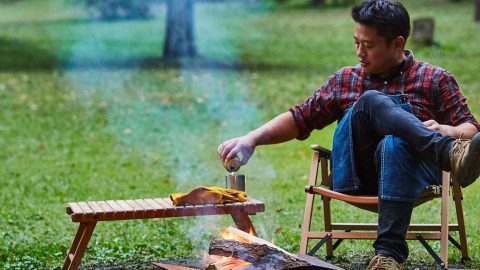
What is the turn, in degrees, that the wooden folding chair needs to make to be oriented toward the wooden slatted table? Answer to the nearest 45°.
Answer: approximately 45° to its right

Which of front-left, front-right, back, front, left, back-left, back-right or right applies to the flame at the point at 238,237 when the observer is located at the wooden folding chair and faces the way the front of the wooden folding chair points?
front-right

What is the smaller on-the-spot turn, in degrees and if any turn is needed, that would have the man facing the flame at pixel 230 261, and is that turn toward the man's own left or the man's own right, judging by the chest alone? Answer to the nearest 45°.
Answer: approximately 45° to the man's own right

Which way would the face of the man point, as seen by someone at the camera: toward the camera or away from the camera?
toward the camera

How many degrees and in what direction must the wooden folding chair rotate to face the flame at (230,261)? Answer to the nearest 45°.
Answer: approximately 45° to its right
